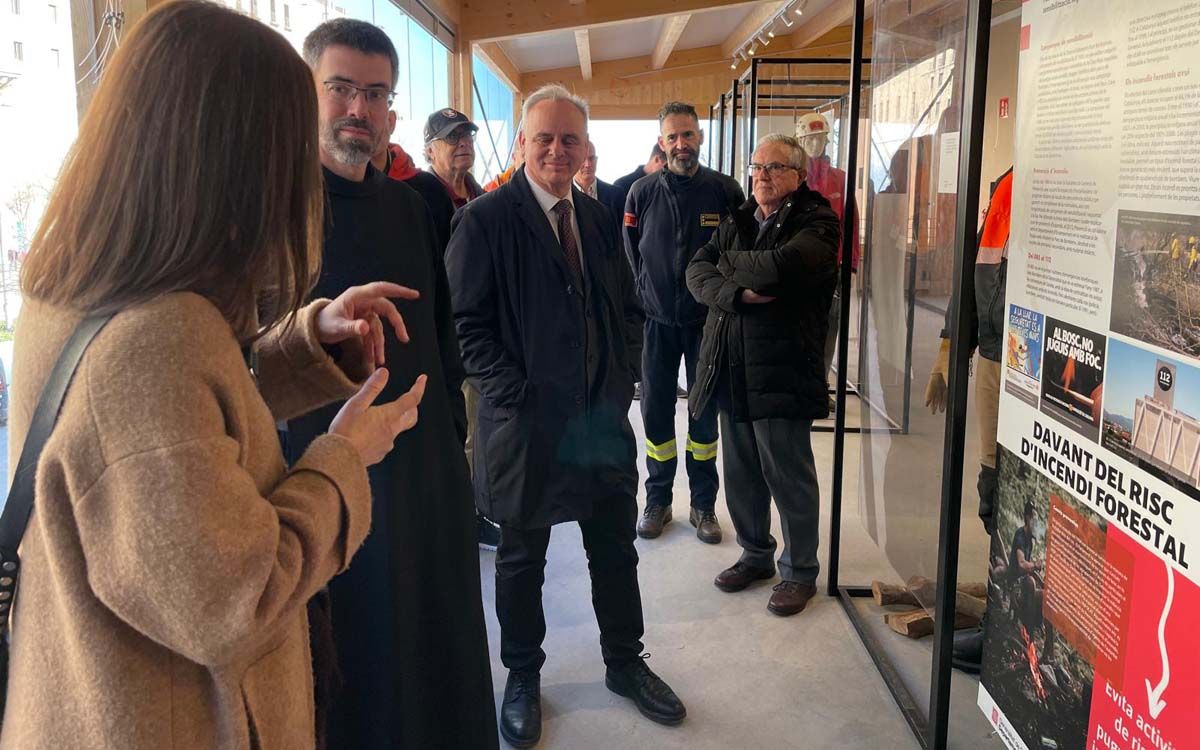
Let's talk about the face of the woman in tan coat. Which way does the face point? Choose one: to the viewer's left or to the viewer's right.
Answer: to the viewer's right

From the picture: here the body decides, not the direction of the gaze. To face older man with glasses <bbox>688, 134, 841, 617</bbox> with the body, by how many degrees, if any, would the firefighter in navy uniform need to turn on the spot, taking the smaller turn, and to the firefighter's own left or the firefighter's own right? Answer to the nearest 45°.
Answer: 0° — they already face them

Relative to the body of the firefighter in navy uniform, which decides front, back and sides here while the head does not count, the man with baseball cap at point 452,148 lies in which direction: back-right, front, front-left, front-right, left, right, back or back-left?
right

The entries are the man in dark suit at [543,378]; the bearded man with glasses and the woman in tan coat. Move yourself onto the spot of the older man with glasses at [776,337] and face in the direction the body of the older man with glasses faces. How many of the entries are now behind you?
0

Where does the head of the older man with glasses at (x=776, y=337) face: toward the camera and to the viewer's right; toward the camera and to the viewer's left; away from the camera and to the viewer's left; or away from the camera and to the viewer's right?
toward the camera and to the viewer's left

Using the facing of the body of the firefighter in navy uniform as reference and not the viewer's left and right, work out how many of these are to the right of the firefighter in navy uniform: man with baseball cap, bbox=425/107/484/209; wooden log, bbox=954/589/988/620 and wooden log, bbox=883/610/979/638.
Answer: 1

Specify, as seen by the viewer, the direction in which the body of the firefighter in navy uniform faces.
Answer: toward the camera

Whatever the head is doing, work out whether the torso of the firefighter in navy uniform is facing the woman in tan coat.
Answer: yes

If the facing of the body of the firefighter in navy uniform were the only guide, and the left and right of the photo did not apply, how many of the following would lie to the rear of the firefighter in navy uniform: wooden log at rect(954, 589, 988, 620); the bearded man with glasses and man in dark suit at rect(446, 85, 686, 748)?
0

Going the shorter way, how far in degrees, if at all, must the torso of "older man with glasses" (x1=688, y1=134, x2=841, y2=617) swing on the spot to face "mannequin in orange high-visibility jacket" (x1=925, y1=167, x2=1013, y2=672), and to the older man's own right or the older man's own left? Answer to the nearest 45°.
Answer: approximately 90° to the older man's own left
